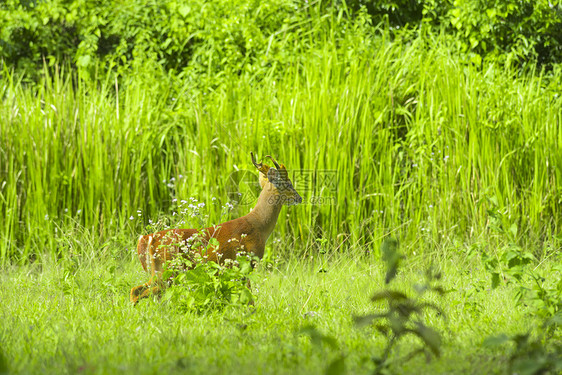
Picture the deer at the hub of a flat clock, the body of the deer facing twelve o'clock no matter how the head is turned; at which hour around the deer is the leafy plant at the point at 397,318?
The leafy plant is roughly at 2 o'clock from the deer.

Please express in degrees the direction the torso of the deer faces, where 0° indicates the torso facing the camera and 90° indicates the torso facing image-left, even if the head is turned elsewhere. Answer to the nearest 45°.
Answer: approximately 270°
